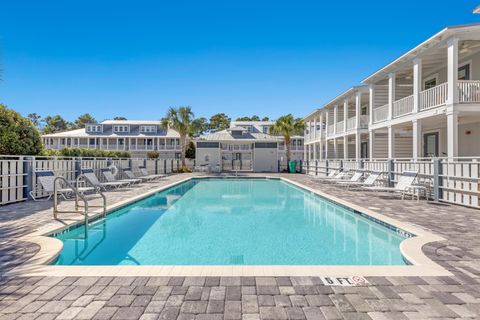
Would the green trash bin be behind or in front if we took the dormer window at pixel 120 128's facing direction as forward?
in front

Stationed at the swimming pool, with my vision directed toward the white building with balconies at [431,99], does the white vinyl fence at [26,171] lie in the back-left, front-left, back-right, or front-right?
back-left

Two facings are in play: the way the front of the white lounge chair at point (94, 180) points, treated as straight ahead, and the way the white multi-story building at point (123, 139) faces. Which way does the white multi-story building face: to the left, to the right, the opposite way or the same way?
to the right

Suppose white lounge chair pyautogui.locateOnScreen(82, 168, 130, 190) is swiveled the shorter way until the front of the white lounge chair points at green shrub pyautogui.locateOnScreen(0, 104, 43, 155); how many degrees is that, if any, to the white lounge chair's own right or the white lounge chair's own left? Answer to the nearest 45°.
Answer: approximately 180°

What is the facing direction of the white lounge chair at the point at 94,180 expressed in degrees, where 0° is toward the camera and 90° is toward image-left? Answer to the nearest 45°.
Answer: approximately 270°

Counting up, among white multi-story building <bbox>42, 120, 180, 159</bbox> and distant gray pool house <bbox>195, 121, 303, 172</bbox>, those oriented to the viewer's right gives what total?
0

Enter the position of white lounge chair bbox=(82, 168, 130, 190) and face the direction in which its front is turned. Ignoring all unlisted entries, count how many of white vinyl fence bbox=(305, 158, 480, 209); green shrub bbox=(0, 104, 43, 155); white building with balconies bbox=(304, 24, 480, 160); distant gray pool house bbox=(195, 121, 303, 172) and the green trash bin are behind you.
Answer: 1

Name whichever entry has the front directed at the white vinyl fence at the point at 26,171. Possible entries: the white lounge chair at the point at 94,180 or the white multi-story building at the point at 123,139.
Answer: the white multi-story building

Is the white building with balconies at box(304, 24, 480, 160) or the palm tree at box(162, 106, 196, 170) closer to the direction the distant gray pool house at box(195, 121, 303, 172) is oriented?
the white building with balconies

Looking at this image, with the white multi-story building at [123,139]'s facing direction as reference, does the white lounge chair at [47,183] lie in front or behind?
in front

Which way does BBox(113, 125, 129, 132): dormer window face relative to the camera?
toward the camera

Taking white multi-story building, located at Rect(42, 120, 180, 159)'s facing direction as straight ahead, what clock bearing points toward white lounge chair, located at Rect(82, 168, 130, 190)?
The white lounge chair is roughly at 12 o'clock from the white multi-story building.

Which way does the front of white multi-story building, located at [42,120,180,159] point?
toward the camera
